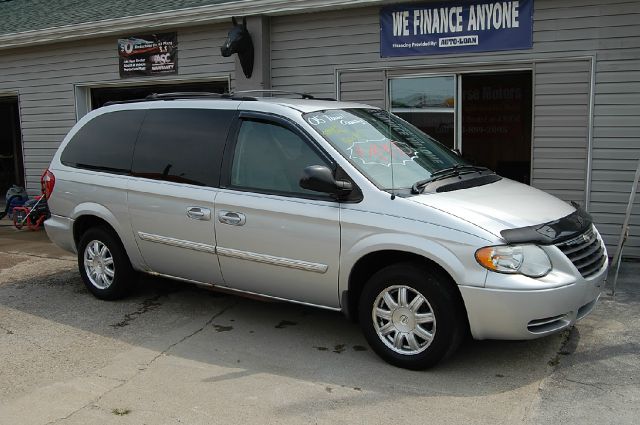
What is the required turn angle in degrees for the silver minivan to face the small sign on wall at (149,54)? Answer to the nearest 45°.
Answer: approximately 180°

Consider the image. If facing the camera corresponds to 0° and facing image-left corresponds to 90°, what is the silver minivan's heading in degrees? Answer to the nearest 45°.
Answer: approximately 315°
